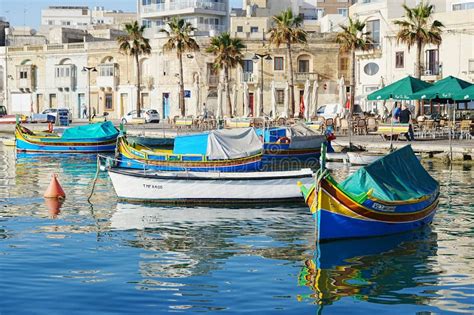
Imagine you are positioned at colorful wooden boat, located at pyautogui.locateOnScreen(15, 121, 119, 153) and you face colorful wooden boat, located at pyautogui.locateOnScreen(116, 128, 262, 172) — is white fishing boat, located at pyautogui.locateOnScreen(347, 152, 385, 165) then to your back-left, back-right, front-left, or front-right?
front-left

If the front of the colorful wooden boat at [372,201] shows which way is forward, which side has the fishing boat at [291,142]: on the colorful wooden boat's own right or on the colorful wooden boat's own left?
on the colorful wooden boat's own right

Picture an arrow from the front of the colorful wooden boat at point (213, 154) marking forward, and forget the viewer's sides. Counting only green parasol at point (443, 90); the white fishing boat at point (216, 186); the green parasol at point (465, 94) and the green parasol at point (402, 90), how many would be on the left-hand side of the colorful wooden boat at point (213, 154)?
1

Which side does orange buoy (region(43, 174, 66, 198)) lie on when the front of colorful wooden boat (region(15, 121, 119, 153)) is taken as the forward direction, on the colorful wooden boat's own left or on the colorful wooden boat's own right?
on the colorful wooden boat's own left

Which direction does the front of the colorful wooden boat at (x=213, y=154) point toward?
to the viewer's left

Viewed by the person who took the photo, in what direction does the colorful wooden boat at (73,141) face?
facing to the left of the viewer

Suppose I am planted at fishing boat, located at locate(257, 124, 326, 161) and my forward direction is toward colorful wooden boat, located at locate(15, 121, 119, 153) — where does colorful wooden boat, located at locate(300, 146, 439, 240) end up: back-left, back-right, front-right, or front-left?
back-left

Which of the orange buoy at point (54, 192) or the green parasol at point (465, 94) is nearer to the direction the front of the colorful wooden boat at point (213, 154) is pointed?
the orange buoy

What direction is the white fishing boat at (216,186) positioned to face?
to the viewer's left

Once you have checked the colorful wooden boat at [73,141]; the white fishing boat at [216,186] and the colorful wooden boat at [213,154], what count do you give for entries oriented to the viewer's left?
3
